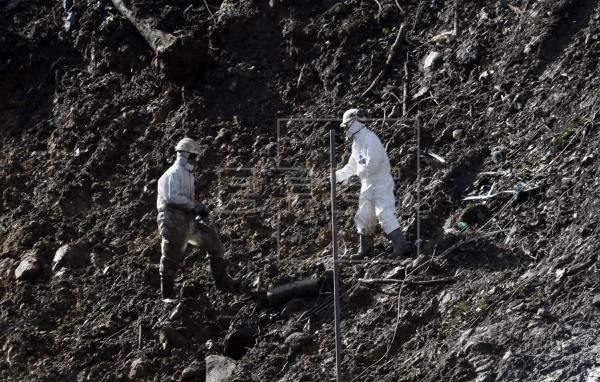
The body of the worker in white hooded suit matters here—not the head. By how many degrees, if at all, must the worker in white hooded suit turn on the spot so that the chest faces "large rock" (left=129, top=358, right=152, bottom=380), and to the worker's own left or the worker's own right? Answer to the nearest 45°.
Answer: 0° — they already face it

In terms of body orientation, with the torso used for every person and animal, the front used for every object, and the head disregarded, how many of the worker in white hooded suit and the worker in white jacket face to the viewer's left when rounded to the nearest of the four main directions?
1

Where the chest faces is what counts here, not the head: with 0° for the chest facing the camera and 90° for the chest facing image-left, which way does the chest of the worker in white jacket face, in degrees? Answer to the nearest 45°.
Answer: approximately 270°

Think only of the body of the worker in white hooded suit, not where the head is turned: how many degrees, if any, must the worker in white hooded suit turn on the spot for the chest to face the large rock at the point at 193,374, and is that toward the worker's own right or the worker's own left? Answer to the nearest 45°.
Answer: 0° — they already face it

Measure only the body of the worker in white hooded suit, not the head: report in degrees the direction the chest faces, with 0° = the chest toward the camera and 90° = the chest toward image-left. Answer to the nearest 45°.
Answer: approximately 90°

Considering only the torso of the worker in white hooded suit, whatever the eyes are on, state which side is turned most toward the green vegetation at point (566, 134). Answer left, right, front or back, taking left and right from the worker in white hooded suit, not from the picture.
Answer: back

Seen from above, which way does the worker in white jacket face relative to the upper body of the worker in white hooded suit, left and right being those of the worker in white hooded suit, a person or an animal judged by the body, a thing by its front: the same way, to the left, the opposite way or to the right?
the opposite way

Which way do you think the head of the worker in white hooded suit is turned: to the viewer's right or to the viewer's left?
to the viewer's left

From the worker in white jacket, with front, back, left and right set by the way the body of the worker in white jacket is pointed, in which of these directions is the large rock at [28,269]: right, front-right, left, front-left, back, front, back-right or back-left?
back-left

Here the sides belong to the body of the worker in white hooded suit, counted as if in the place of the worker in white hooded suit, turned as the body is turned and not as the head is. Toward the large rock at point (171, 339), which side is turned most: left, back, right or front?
front

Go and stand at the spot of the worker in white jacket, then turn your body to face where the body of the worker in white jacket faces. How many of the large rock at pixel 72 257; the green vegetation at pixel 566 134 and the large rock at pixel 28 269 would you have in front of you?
1
